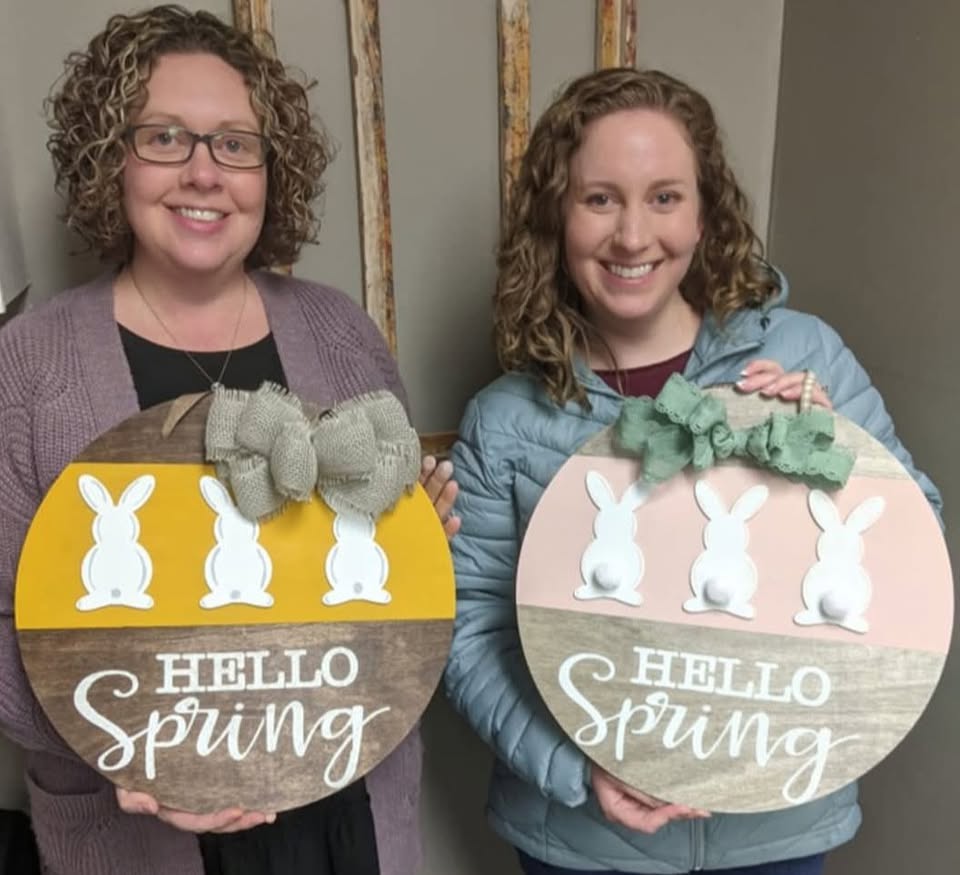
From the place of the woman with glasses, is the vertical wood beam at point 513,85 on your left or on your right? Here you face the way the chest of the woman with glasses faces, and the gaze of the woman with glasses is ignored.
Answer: on your left

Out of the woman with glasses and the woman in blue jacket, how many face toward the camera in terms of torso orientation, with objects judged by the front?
2

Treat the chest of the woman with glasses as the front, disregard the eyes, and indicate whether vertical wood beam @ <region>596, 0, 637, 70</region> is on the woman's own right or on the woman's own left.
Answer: on the woman's own left

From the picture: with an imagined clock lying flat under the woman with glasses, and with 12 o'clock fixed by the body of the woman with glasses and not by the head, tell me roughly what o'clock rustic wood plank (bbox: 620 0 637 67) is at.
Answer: The rustic wood plank is roughly at 8 o'clock from the woman with glasses.

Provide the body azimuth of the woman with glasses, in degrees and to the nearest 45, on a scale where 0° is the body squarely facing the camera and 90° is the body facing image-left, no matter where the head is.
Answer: approximately 0°

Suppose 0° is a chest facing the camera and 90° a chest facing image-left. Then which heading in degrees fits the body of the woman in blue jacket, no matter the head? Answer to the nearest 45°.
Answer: approximately 0°
